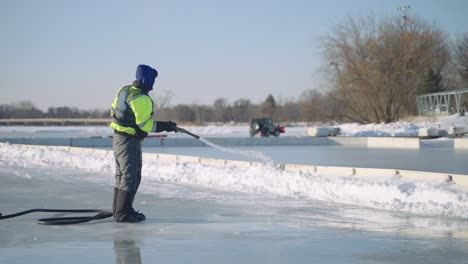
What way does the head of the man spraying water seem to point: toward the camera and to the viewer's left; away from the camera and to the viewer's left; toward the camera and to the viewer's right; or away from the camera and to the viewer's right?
away from the camera and to the viewer's right

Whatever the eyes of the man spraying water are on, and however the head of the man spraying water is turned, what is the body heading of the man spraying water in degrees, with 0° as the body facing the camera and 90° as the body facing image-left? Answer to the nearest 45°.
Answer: approximately 270°

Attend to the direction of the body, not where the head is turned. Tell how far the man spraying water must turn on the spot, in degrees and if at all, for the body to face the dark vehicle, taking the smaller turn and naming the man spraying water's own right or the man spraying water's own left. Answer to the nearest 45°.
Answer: approximately 90° to the man spraying water's own left
